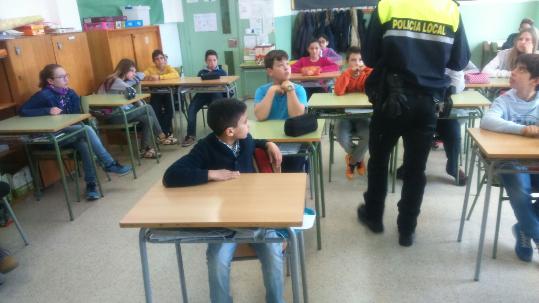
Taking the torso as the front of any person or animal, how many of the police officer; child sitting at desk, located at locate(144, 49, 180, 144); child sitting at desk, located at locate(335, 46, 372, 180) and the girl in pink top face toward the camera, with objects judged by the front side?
3

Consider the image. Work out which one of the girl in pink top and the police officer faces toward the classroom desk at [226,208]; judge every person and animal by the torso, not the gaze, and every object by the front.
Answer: the girl in pink top

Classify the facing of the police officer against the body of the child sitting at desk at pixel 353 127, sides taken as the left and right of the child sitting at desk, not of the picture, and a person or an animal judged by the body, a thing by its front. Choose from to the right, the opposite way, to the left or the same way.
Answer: the opposite way

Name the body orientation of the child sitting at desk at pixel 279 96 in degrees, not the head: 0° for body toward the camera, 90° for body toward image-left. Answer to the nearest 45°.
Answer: approximately 0°

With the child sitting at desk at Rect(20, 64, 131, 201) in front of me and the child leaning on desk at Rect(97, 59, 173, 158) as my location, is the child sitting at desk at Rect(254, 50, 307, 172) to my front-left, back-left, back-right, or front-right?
front-left

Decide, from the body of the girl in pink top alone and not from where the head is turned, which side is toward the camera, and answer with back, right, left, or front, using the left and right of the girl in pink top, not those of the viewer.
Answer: front

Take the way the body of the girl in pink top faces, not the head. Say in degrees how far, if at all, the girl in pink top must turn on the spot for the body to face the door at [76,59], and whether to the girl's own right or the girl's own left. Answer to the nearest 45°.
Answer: approximately 90° to the girl's own right

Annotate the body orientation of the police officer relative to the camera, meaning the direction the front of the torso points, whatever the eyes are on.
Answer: away from the camera

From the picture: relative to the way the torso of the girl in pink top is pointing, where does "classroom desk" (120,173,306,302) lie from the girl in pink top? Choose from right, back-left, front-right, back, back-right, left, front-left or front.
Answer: front

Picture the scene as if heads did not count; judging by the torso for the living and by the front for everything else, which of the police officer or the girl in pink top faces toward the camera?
the girl in pink top

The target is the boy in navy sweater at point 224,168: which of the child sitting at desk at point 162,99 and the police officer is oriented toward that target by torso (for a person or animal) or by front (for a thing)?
the child sitting at desk

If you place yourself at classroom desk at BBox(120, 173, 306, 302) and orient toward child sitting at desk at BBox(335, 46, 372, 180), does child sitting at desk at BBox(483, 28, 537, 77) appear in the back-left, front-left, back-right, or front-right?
front-right

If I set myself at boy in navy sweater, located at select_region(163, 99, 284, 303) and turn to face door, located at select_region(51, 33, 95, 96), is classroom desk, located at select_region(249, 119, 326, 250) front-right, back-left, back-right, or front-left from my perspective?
front-right

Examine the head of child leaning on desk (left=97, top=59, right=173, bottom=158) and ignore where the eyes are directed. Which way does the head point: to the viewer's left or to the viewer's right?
to the viewer's right

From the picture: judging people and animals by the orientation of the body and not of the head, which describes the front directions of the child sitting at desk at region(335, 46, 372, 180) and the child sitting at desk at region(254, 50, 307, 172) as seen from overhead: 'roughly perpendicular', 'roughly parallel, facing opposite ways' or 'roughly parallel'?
roughly parallel

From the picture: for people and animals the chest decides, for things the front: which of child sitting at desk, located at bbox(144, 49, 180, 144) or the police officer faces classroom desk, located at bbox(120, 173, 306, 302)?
the child sitting at desk

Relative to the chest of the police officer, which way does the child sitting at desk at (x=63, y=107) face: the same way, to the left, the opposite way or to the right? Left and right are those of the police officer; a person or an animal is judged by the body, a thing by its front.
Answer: to the right

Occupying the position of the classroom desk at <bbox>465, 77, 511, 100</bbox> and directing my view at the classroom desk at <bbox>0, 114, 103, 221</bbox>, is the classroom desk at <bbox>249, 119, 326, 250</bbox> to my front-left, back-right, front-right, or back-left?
front-left
